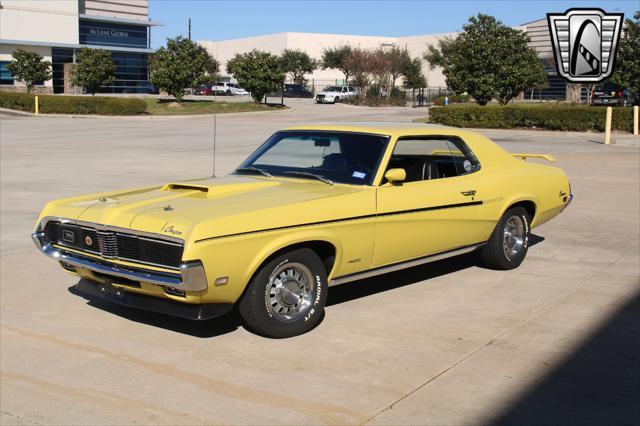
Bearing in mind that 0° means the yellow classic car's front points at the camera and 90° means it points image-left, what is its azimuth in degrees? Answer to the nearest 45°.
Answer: approximately 45°

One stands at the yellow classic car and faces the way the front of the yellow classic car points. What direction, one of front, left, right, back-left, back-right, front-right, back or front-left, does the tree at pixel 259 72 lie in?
back-right

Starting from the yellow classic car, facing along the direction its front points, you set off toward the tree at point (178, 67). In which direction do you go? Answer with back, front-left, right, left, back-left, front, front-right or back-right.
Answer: back-right

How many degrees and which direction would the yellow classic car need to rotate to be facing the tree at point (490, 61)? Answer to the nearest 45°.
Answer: approximately 135° to its right

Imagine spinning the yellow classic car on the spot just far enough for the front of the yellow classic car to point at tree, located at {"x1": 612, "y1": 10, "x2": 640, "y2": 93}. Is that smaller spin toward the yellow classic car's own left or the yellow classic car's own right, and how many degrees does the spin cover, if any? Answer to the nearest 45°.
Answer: approximately 180°

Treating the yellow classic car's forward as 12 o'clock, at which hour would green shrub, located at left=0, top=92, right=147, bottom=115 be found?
The green shrub is roughly at 4 o'clock from the yellow classic car.

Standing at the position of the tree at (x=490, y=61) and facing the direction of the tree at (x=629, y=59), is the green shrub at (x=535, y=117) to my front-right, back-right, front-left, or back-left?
front-right

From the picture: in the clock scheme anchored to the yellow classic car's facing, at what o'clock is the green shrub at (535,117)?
The green shrub is roughly at 5 o'clock from the yellow classic car.

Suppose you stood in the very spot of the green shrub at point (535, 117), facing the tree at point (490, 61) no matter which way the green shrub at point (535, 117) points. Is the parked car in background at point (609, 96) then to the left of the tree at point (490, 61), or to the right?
right
